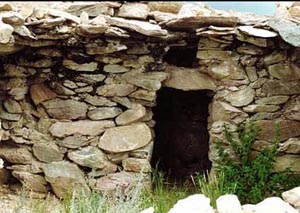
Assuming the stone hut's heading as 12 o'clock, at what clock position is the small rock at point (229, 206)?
The small rock is roughly at 11 o'clock from the stone hut.

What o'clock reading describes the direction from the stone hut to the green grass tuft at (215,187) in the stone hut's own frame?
The green grass tuft is roughly at 10 o'clock from the stone hut.

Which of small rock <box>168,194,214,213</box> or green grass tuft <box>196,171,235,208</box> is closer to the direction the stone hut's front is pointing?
the small rock

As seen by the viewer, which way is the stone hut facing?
toward the camera

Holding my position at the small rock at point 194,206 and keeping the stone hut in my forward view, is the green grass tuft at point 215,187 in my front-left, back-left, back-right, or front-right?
front-right

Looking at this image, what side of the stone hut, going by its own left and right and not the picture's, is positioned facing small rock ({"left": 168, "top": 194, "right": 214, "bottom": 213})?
front
